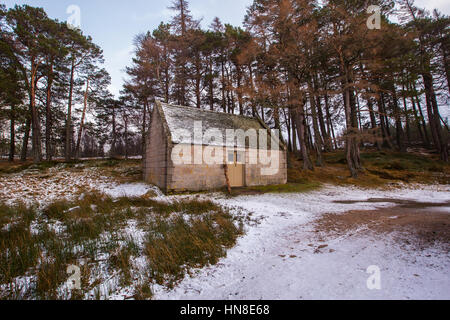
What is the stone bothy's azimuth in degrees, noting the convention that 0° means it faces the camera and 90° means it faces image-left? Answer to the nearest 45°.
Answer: approximately 315°
